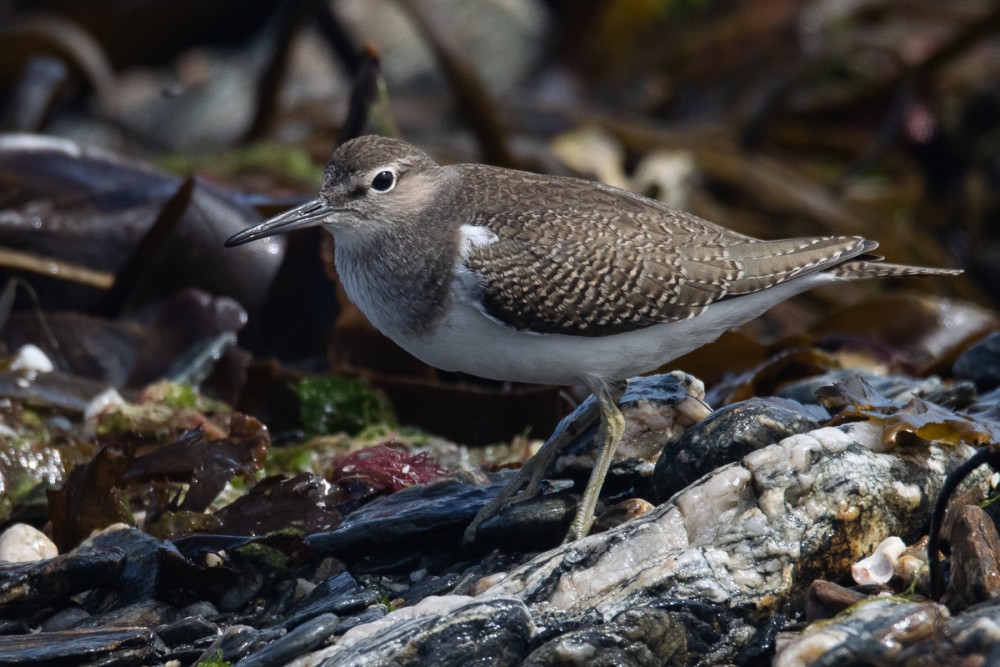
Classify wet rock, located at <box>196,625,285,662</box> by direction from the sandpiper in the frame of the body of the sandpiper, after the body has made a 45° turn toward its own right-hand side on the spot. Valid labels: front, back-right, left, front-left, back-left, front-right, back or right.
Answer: left

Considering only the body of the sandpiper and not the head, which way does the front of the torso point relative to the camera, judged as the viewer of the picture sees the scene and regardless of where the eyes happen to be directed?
to the viewer's left

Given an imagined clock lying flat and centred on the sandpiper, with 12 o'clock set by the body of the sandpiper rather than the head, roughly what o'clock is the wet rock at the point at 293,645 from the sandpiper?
The wet rock is roughly at 10 o'clock from the sandpiper.

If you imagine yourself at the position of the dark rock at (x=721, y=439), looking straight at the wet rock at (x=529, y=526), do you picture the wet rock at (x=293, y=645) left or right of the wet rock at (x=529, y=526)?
left

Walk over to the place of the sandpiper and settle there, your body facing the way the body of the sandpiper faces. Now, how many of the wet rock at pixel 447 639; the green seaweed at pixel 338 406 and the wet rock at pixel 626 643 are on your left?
2

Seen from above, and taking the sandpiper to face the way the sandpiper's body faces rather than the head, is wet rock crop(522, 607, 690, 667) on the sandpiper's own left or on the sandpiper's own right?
on the sandpiper's own left

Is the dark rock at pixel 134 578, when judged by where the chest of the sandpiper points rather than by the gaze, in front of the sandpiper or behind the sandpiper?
in front

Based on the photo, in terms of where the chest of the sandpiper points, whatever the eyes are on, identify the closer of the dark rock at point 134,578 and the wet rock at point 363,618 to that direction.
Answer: the dark rock

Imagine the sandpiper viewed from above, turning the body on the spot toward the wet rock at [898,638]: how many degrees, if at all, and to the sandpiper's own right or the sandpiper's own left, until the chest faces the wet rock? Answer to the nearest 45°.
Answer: approximately 135° to the sandpiper's own left

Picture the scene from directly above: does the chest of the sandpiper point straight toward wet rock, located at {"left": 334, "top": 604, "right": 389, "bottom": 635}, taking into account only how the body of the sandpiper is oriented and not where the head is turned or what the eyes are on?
no

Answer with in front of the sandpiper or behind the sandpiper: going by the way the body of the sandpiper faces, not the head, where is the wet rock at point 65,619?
in front

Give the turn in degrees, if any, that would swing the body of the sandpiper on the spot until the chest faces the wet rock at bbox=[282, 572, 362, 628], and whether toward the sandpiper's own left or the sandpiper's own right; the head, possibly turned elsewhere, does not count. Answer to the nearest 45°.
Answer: approximately 45° to the sandpiper's own left

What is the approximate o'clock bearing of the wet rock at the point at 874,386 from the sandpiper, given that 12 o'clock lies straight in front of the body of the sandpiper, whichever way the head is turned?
The wet rock is roughly at 5 o'clock from the sandpiper.

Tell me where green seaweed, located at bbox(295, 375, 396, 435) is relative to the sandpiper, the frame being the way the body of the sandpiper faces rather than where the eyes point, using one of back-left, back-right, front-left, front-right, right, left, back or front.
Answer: front-right
